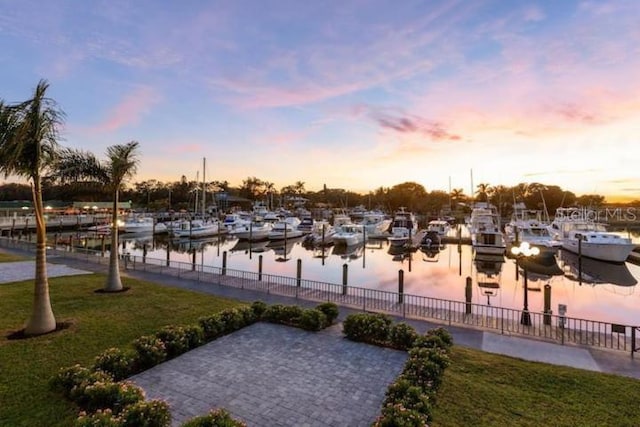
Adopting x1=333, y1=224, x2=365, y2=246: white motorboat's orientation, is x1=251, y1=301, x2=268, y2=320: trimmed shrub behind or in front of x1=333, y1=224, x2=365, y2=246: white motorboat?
in front

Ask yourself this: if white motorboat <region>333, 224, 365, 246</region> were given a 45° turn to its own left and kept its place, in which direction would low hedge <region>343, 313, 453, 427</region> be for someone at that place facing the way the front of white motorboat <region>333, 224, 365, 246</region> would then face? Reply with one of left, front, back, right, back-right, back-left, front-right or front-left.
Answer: front

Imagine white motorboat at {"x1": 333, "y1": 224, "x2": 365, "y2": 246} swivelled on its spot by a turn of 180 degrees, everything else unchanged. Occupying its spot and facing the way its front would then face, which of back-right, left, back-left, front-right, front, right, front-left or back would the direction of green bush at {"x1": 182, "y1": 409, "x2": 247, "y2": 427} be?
back-right

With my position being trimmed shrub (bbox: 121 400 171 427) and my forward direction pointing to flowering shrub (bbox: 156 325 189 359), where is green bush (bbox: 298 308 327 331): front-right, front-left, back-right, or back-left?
front-right

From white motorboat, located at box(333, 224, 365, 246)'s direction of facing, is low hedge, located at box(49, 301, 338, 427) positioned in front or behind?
in front

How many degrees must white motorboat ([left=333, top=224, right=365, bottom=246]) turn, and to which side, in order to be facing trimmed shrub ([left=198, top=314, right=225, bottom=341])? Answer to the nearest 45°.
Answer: approximately 45° to its left

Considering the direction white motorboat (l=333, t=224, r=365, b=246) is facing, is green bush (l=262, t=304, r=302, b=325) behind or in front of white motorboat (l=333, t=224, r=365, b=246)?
in front

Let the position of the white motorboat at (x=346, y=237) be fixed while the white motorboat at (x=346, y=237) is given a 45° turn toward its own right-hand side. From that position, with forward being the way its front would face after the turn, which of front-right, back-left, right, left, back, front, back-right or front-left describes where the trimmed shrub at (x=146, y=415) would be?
left

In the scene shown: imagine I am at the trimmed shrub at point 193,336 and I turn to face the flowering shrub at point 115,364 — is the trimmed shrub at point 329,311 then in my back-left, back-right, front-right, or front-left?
back-left

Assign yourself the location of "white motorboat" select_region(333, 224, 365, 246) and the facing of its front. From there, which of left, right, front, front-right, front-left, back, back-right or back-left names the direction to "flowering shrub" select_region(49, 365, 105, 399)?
front-left

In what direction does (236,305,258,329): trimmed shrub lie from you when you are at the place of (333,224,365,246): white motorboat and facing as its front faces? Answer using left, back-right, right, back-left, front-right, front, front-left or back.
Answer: front-left

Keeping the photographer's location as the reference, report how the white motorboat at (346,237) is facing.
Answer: facing the viewer and to the left of the viewer
